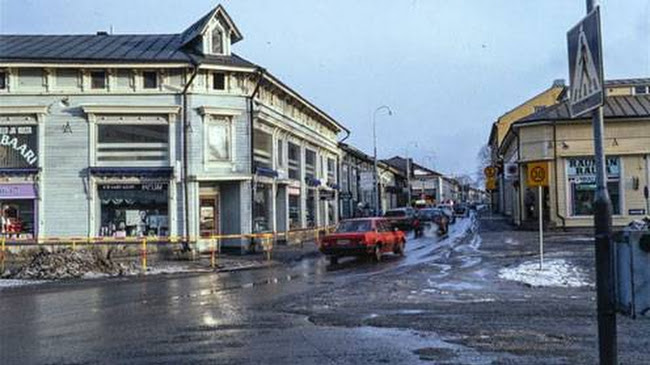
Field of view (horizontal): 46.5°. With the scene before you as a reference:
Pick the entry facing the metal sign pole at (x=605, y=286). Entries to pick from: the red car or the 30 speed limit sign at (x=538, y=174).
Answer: the 30 speed limit sign

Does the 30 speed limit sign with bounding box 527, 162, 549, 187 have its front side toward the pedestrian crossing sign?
yes

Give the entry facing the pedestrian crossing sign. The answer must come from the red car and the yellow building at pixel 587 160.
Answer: the yellow building

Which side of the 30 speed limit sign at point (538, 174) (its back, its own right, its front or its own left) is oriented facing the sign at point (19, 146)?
right

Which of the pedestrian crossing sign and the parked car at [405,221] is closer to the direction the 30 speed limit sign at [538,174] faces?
the pedestrian crossing sign

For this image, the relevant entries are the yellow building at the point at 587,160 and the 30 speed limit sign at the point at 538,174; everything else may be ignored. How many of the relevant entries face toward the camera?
2

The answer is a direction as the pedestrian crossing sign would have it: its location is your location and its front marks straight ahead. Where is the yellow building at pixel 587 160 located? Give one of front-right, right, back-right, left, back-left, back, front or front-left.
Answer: back-right
